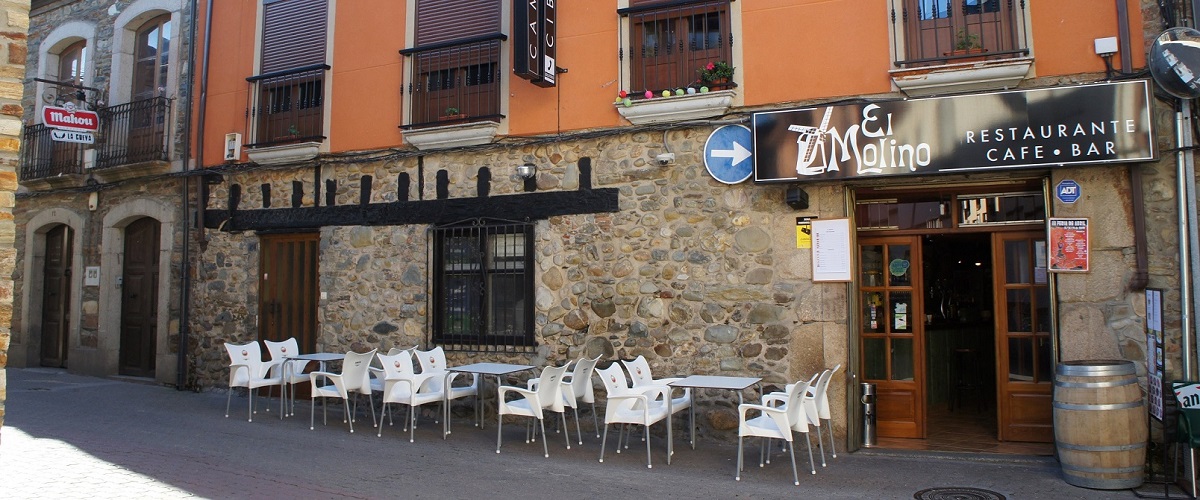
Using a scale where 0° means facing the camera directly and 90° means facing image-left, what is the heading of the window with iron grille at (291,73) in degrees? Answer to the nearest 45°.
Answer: approximately 45°

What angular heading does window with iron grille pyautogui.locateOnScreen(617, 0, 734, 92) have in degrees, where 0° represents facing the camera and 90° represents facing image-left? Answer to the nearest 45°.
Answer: approximately 0°

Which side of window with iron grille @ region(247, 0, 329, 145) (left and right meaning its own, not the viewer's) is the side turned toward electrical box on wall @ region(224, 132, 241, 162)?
right

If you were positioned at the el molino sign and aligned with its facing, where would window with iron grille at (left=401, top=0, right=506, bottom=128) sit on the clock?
The window with iron grille is roughly at 3 o'clock from the el molino sign.

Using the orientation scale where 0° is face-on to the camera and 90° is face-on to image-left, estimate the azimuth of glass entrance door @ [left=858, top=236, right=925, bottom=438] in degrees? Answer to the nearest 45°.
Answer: approximately 0°
